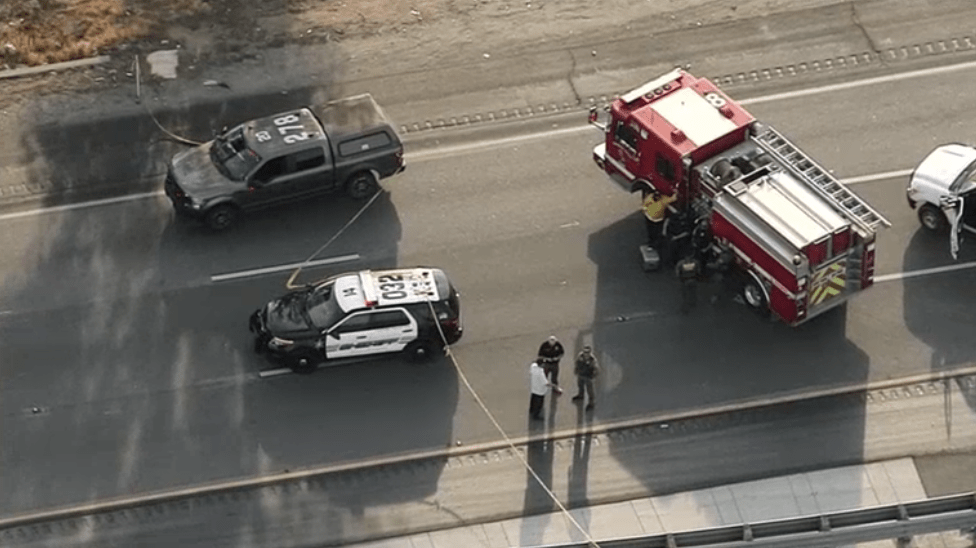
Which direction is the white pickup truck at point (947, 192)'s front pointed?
to the viewer's left

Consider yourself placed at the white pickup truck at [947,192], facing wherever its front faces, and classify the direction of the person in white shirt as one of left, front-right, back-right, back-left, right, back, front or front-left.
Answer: front-left

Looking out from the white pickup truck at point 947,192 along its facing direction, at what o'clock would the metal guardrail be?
The metal guardrail is roughly at 9 o'clock from the white pickup truck.

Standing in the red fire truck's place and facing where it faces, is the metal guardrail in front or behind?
behind

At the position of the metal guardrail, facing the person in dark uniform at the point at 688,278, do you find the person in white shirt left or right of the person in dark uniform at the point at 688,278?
left

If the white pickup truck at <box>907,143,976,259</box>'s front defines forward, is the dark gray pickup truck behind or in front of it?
in front

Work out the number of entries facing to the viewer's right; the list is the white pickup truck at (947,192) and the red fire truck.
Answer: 0

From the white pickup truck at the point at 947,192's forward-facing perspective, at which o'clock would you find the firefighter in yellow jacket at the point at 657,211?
The firefighter in yellow jacket is roughly at 11 o'clock from the white pickup truck.

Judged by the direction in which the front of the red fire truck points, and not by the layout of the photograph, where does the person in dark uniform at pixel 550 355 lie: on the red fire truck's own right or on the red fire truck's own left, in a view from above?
on the red fire truck's own left

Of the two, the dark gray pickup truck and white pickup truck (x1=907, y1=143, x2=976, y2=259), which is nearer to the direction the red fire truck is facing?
the dark gray pickup truck

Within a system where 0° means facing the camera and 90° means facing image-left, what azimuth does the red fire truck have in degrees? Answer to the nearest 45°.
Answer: approximately 135°

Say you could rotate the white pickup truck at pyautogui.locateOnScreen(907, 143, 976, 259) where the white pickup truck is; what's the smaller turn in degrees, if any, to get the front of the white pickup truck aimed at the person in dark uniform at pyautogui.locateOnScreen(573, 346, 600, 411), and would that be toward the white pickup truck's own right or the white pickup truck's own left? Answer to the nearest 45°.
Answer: approximately 45° to the white pickup truck's own left

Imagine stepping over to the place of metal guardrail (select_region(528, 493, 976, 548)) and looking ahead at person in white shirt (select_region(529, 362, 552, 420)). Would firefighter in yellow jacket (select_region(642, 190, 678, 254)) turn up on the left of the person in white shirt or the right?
right

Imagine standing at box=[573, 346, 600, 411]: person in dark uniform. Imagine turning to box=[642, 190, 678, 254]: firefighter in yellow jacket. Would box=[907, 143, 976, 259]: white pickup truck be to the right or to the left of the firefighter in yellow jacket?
right

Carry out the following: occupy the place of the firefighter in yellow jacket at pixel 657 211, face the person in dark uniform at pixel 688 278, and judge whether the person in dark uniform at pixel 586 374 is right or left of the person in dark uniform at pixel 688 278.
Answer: right
